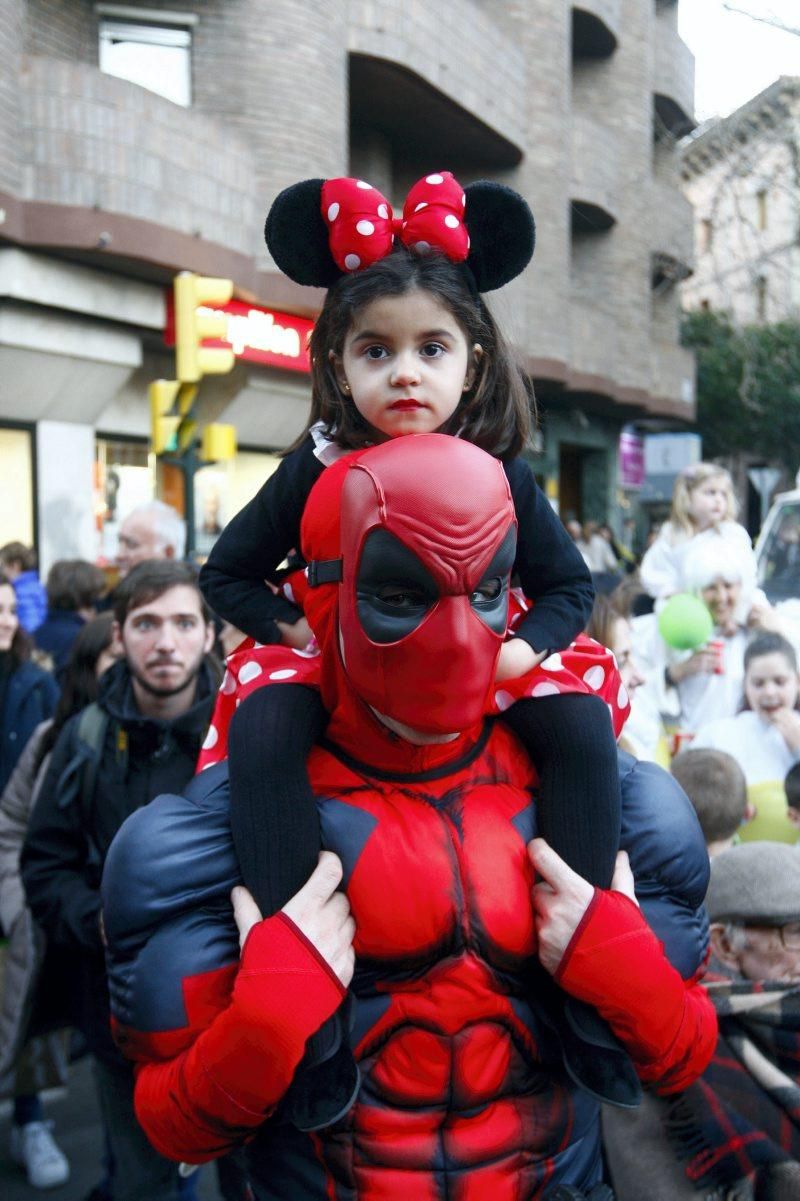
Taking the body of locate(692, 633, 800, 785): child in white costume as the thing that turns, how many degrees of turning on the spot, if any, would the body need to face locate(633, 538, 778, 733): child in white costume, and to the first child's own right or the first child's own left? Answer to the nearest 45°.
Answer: approximately 180°

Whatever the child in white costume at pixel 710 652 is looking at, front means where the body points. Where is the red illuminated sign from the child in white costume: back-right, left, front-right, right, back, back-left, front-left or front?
back-right

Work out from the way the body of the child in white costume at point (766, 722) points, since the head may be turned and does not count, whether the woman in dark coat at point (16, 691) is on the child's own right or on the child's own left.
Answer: on the child's own right

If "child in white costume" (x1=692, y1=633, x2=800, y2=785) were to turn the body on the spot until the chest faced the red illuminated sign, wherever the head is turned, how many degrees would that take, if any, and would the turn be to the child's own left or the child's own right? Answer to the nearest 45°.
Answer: approximately 135° to the child's own right

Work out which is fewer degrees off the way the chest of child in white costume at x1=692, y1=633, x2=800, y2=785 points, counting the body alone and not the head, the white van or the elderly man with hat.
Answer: the elderly man with hat

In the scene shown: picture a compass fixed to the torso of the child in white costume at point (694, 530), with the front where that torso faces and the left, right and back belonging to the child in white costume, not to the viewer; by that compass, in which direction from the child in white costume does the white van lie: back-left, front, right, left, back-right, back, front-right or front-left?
back-left

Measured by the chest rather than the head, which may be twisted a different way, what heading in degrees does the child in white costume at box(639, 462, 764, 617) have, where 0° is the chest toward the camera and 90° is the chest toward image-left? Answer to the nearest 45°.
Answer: approximately 315°

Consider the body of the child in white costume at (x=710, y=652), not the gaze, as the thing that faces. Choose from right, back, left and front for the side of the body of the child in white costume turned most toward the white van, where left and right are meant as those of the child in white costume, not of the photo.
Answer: back

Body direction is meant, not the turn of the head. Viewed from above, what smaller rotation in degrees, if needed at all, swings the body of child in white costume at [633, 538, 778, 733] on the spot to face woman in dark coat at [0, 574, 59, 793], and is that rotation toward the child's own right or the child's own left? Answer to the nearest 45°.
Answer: approximately 45° to the child's own right

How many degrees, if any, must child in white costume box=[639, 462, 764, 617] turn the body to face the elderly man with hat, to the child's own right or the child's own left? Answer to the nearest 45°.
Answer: approximately 45° to the child's own right

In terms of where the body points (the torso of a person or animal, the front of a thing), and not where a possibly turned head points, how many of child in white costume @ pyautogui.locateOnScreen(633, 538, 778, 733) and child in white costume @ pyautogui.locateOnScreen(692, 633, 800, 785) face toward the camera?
2
